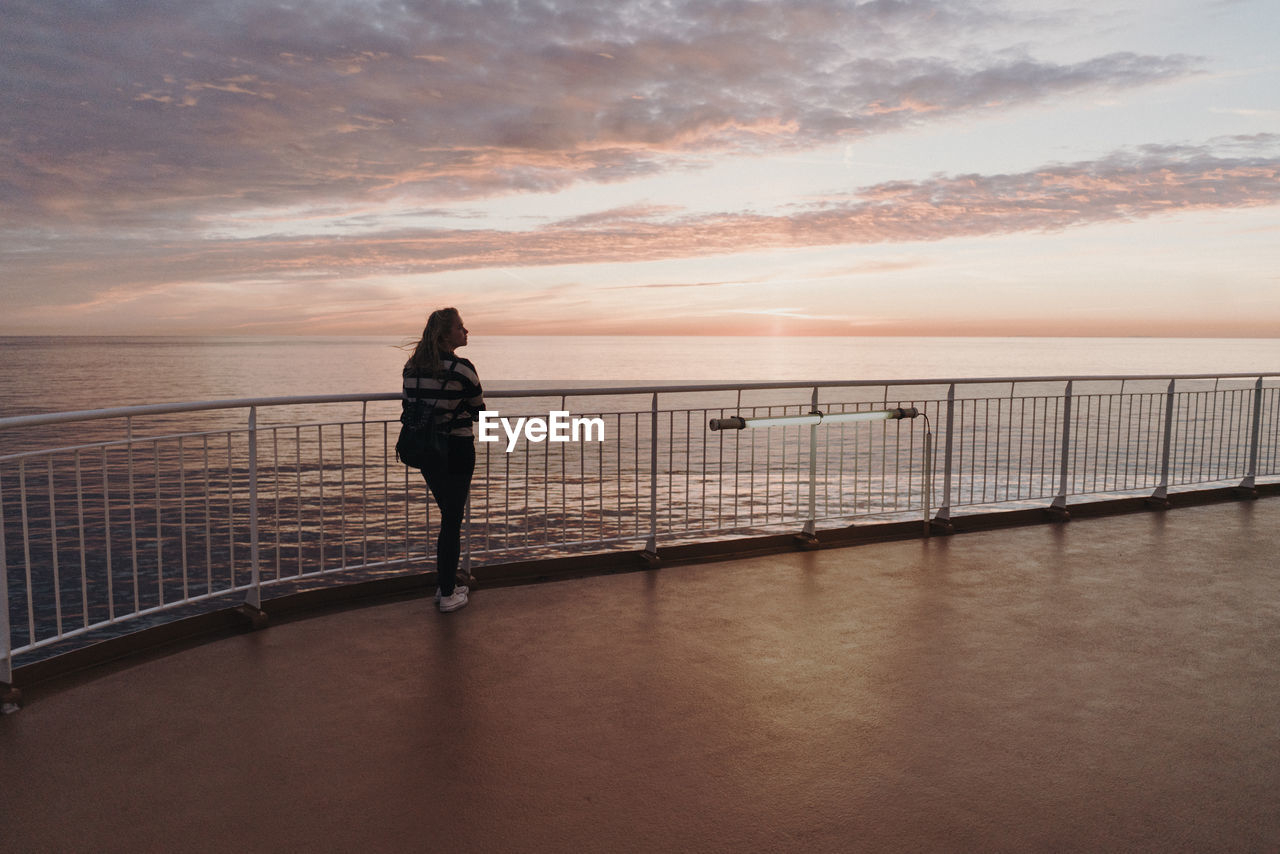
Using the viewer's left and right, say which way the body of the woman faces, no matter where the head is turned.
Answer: facing away from the viewer and to the right of the viewer

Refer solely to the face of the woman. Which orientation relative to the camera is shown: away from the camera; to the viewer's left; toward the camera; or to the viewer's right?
to the viewer's right
